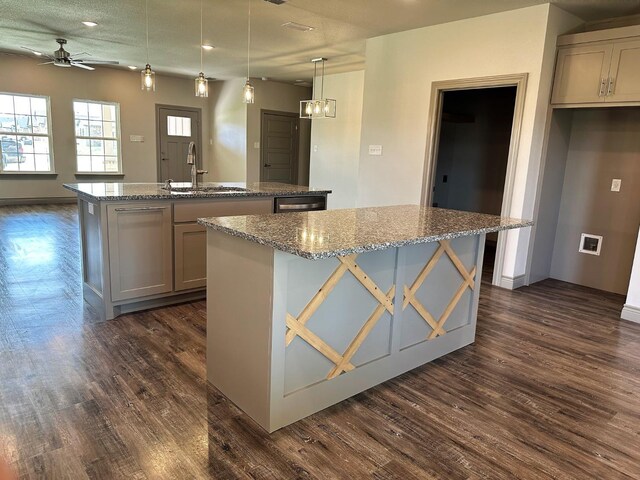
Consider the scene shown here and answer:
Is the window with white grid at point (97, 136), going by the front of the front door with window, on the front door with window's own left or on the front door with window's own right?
on the front door with window's own right

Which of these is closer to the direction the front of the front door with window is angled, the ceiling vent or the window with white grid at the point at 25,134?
the ceiling vent

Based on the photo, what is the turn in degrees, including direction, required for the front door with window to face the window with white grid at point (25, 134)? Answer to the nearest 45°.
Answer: approximately 90° to its right

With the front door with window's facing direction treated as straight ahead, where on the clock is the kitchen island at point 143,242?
The kitchen island is roughly at 12 o'clock from the front door with window.

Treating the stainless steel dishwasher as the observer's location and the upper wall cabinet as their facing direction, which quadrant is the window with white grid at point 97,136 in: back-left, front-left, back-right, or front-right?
back-left

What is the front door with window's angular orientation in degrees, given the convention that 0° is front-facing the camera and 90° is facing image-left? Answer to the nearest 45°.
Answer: approximately 0°

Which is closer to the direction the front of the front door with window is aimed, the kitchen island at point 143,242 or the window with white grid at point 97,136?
the kitchen island

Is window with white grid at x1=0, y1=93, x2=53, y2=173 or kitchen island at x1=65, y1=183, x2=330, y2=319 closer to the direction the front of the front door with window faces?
the kitchen island

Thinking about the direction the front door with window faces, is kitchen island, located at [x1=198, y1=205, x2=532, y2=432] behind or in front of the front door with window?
in front

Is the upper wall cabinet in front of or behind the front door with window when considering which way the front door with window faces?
in front

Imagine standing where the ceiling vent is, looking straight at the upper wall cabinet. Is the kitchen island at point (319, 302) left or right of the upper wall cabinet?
right

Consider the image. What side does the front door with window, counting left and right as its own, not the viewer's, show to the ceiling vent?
front
